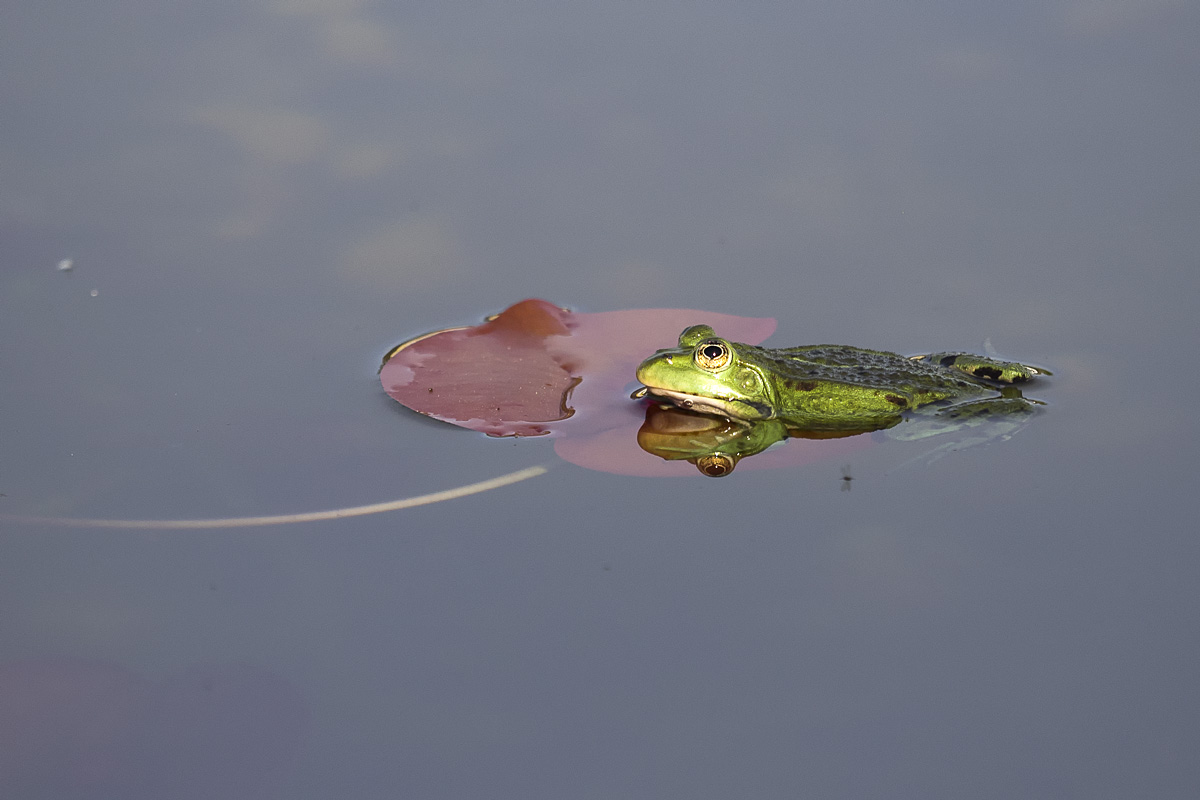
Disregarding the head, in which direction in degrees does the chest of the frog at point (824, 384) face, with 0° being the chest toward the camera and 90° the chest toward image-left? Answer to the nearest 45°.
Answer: approximately 90°
